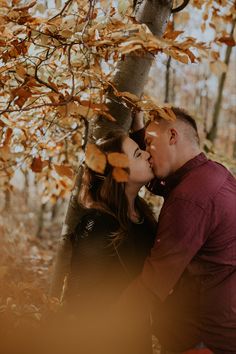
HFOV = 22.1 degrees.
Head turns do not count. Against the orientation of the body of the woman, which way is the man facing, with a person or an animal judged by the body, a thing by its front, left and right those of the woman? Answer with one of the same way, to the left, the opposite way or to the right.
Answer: the opposite way

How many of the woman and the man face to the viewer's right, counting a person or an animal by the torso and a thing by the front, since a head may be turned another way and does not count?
1

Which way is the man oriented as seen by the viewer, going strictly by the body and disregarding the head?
to the viewer's left

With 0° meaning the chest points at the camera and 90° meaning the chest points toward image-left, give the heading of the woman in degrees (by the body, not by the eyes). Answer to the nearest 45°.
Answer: approximately 270°

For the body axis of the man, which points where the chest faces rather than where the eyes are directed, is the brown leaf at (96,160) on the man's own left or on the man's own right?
on the man's own left

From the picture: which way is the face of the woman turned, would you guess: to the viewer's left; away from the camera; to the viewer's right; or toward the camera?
to the viewer's right
